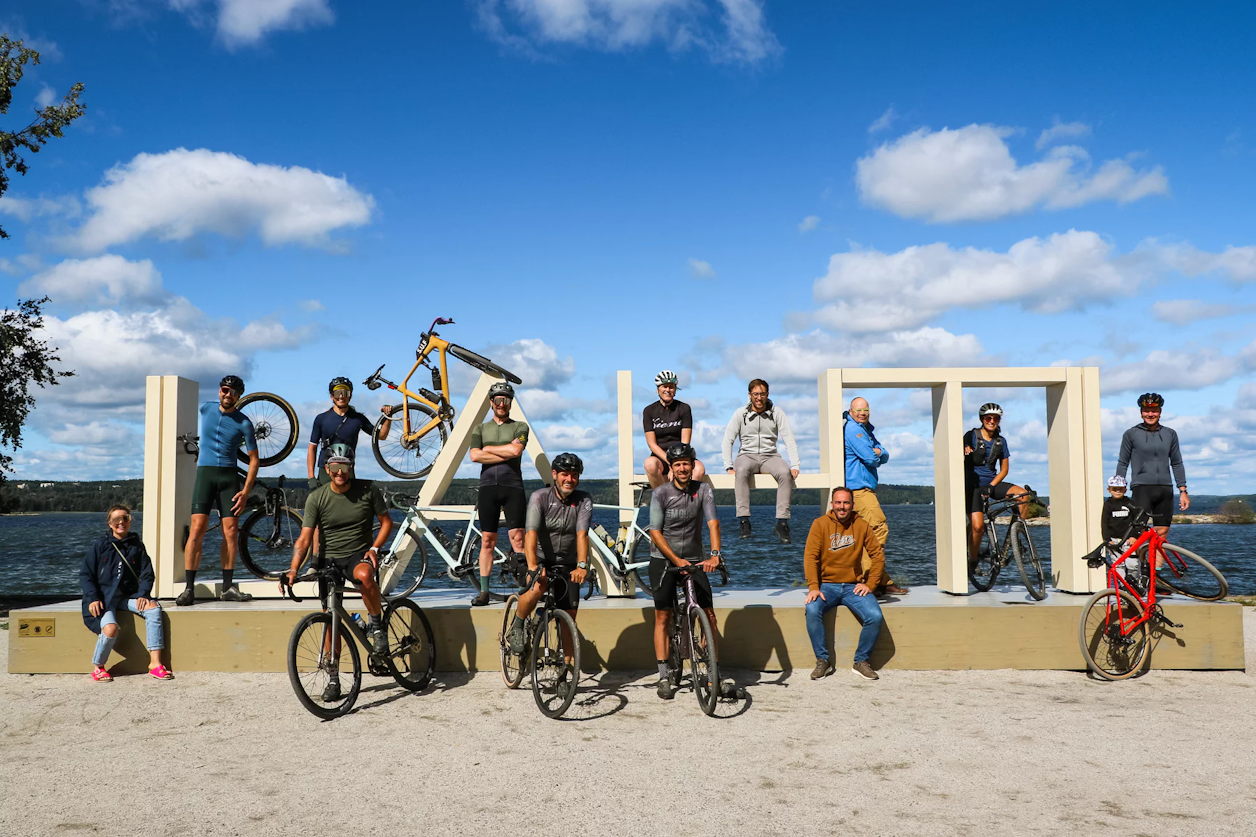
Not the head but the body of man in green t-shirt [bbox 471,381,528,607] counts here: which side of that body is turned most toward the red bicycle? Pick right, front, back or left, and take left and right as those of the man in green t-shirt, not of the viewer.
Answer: left

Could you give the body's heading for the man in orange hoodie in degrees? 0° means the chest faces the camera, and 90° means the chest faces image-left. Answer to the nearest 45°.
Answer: approximately 0°

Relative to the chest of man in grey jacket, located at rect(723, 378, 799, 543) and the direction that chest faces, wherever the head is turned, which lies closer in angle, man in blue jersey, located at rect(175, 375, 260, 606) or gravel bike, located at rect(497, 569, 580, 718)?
the gravel bike

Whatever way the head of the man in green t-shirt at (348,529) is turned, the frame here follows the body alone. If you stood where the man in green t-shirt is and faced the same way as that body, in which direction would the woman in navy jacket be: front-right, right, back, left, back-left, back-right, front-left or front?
back-right

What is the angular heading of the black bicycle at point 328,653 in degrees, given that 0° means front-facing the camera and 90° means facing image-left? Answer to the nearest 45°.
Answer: approximately 45°

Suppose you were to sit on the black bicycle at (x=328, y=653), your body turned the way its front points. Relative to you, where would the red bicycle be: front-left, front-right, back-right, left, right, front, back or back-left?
back-left
